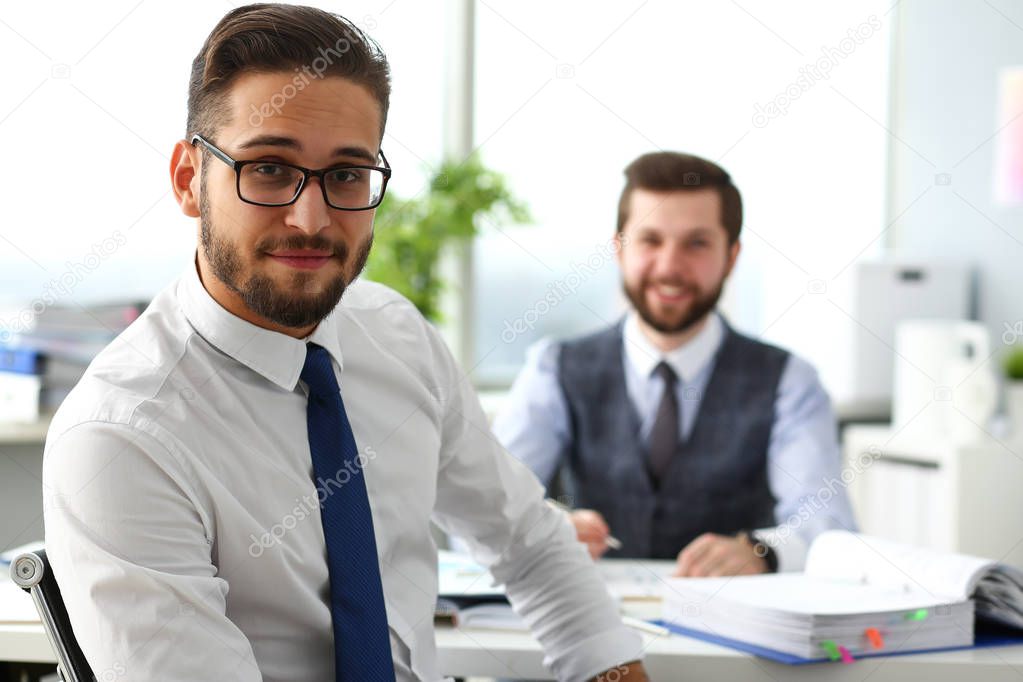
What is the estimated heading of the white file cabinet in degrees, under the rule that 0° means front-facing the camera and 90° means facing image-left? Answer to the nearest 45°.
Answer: approximately 45°

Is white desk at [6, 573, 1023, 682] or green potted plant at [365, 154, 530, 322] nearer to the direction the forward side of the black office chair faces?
the white desk

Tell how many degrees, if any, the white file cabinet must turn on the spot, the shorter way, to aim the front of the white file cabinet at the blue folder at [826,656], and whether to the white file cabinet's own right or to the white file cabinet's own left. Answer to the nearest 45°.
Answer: approximately 45° to the white file cabinet's own left

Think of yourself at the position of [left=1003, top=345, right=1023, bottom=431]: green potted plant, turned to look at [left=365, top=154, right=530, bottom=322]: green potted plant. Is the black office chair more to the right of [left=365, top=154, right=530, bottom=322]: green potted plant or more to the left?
left

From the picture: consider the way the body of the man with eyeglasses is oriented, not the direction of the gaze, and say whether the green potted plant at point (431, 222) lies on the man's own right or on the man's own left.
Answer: on the man's own left

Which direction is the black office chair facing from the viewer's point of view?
to the viewer's right

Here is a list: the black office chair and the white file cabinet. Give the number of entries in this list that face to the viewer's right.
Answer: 1

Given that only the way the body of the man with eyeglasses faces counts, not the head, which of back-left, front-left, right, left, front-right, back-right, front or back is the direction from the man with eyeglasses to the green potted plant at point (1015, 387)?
left

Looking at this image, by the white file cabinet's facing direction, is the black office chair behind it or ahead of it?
ahead

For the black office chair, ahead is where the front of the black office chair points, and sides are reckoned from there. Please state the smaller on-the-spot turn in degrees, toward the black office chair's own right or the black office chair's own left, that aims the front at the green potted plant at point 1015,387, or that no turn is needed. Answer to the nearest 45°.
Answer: approximately 45° to the black office chair's own left

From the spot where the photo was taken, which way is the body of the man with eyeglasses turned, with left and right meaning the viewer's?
facing the viewer and to the right of the viewer
